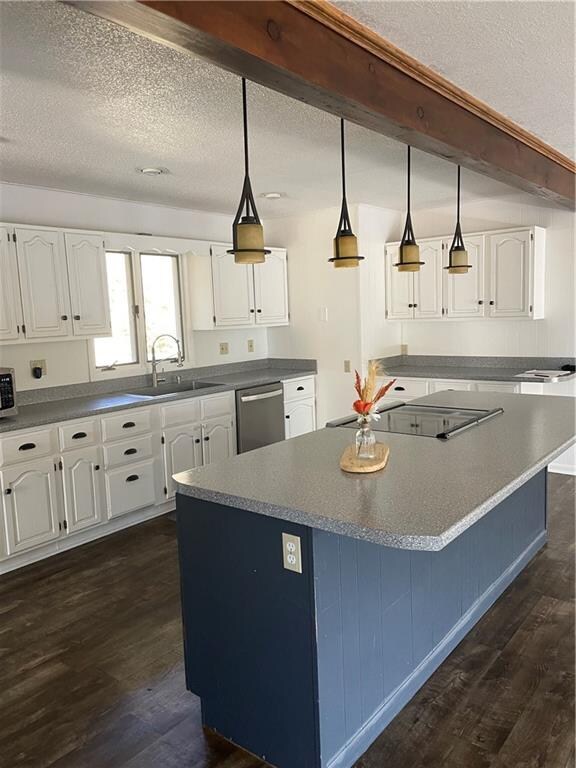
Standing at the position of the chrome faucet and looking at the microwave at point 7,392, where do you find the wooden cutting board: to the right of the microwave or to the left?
left

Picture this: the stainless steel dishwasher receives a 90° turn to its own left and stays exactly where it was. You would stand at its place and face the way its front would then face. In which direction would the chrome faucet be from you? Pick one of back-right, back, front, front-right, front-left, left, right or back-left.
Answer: back-left

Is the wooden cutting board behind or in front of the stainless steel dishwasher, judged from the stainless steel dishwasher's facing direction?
in front

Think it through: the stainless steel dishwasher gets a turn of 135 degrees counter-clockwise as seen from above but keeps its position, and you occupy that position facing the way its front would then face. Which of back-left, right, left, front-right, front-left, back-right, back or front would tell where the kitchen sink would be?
left

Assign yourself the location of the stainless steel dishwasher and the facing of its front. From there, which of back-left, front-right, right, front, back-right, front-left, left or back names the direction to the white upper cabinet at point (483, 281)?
front-left

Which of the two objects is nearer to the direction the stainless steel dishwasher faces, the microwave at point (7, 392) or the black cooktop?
the black cooktop

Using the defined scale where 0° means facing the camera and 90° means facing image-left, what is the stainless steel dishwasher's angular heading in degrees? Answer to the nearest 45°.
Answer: approximately 315°

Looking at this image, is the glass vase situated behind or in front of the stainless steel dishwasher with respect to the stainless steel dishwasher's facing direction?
in front

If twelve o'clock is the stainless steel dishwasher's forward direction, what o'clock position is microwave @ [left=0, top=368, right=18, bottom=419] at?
The microwave is roughly at 3 o'clock from the stainless steel dishwasher.
